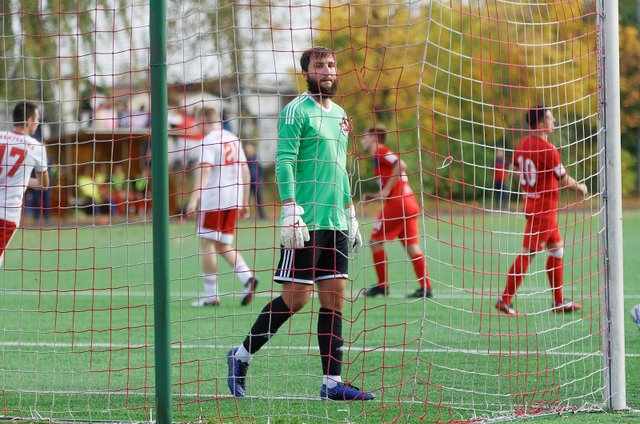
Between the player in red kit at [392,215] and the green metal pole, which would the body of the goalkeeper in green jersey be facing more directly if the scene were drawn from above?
the green metal pole

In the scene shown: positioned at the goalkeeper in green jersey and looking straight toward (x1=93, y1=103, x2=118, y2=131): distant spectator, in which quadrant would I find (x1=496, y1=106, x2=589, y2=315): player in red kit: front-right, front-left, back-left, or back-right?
front-right

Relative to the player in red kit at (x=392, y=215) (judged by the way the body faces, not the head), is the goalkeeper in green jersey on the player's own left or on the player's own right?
on the player's own left

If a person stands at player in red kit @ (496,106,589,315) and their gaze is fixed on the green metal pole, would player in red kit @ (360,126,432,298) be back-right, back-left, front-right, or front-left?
back-right

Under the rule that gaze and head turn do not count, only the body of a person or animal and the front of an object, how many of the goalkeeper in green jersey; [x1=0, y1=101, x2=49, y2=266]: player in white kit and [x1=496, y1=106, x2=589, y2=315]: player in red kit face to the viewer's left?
0

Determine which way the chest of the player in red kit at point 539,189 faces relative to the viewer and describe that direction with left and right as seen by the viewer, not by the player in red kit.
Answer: facing away from the viewer and to the right of the viewer

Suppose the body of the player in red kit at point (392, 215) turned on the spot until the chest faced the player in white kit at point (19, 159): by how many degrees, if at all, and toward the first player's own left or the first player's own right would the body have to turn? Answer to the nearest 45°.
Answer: approximately 45° to the first player's own left

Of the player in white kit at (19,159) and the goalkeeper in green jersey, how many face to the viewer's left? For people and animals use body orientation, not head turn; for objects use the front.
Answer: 0

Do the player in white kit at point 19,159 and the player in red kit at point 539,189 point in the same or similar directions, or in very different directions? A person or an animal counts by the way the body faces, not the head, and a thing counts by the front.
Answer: same or similar directions

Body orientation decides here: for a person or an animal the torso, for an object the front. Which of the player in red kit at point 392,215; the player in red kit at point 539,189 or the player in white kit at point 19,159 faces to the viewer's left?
the player in red kit at point 392,215

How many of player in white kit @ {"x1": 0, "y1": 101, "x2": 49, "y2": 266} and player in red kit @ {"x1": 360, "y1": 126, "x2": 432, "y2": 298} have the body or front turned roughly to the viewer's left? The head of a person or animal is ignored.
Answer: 1

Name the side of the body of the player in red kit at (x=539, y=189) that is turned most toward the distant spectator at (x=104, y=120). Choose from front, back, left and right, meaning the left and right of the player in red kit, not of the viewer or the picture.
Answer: left
